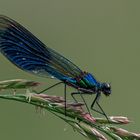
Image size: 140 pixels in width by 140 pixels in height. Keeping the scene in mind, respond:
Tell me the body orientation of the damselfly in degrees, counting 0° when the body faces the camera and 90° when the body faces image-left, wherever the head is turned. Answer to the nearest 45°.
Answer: approximately 270°
